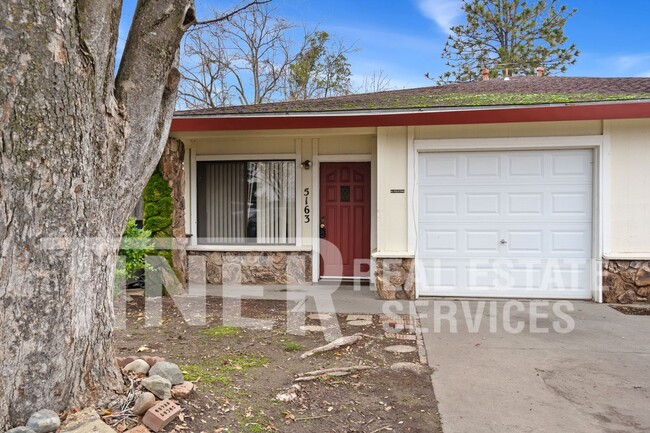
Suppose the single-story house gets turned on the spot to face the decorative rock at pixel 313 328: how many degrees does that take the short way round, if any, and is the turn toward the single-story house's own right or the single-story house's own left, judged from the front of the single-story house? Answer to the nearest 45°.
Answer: approximately 45° to the single-story house's own right

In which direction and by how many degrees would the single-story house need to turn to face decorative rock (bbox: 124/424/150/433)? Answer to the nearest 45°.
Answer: approximately 45° to its right

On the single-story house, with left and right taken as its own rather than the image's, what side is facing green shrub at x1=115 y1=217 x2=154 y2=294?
right

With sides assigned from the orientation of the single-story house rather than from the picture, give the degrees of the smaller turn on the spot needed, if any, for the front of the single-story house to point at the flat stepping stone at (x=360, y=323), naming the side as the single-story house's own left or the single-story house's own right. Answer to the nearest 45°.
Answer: approximately 45° to the single-story house's own right

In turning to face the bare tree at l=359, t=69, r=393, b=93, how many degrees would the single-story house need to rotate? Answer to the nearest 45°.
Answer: approximately 180°

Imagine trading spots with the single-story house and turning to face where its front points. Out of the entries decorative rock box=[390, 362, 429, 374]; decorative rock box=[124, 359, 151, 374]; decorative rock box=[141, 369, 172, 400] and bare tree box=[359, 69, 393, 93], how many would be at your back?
1

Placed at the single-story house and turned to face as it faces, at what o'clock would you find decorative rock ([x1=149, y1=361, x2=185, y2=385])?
The decorative rock is roughly at 1 o'clock from the single-story house.

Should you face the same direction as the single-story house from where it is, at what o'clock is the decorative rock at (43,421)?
The decorative rock is roughly at 1 o'clock from the single-story house.

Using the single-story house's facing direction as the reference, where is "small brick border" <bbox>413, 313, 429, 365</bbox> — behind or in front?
in front

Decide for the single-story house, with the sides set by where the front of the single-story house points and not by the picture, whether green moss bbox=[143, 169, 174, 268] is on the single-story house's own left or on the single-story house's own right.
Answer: on the single-story house's own right

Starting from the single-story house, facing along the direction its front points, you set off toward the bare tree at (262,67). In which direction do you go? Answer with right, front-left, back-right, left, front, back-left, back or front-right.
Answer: back-right

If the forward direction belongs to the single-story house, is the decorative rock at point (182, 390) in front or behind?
in front

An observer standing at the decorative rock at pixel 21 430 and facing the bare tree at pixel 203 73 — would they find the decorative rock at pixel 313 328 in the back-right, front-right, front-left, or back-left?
front-right

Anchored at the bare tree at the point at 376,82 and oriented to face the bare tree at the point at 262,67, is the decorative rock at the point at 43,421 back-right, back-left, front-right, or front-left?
front-left

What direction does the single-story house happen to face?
toward the camera

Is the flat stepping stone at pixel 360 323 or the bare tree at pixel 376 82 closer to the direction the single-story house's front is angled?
the flat stepping stone

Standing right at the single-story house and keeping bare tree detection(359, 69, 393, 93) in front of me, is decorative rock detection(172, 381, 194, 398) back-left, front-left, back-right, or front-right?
back-left

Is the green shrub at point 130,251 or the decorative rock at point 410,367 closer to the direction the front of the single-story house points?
the decorative rock

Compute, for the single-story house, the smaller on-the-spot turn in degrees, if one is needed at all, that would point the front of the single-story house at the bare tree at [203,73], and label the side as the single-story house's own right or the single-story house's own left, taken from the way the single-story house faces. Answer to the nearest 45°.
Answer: approximately 135° to the single-story house's own right

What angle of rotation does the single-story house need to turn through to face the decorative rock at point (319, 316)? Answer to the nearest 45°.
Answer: approximately 45° to its right
